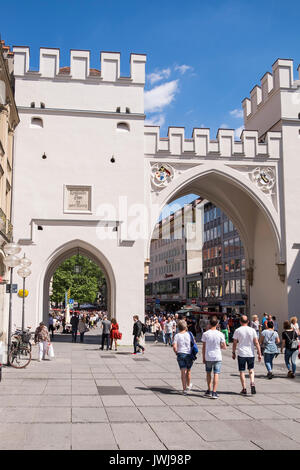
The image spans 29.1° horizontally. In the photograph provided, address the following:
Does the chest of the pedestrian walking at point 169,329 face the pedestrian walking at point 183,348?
yes

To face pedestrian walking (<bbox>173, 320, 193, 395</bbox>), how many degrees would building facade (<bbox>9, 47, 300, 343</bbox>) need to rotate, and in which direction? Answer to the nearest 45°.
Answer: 0° — it already faces them

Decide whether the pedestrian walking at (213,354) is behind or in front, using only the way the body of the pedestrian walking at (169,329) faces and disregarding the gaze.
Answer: in front

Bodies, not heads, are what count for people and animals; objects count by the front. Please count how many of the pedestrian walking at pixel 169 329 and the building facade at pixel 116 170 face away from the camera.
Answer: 0
